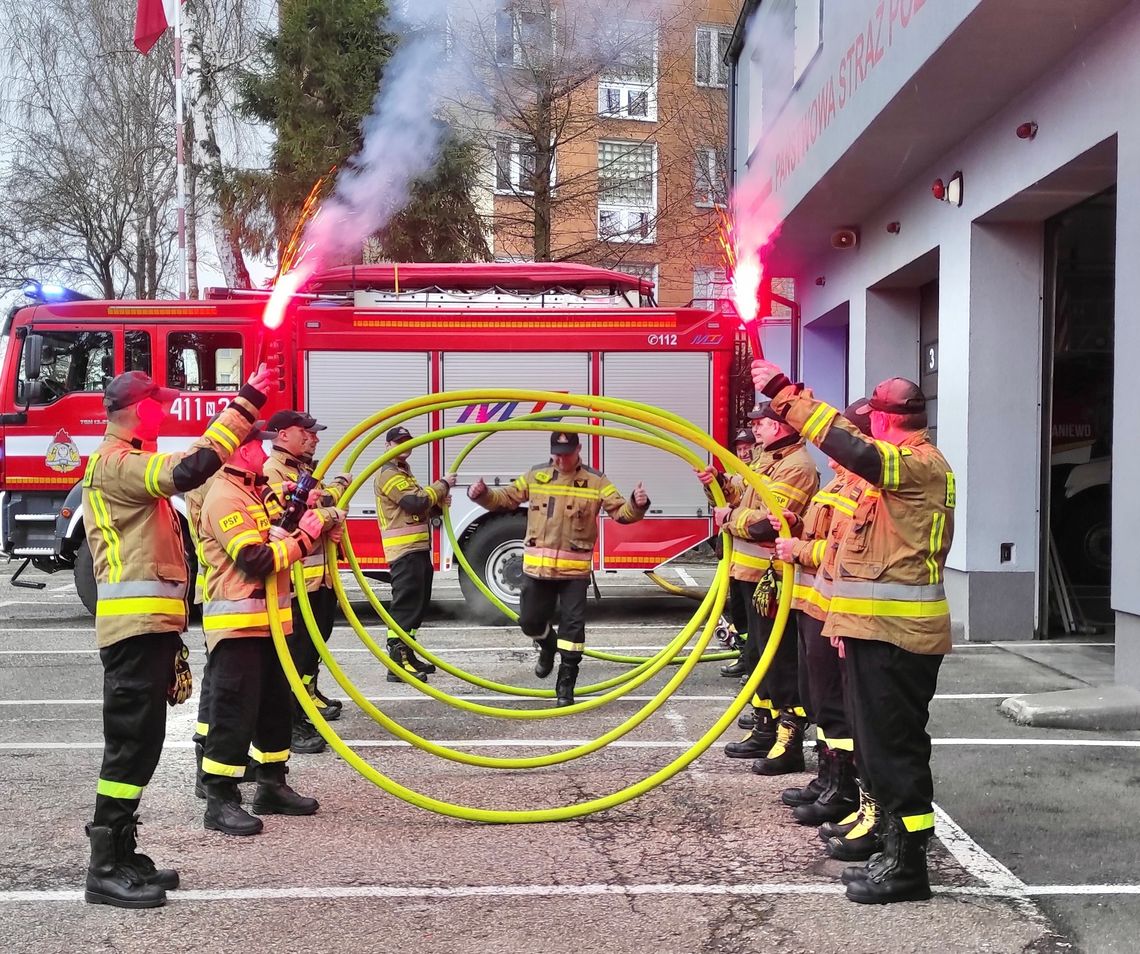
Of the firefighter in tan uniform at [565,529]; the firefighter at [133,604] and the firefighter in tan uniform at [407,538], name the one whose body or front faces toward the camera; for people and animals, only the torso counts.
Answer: the firefighter in tan uniform at [565,529]

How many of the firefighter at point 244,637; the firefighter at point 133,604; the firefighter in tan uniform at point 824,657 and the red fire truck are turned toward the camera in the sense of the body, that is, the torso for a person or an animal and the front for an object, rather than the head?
0

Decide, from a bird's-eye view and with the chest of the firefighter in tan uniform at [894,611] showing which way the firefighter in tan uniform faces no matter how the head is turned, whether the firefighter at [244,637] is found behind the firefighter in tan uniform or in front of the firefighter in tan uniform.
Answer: in front

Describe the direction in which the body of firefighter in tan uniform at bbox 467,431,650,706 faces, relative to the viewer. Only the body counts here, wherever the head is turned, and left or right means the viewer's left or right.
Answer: facing the viewer

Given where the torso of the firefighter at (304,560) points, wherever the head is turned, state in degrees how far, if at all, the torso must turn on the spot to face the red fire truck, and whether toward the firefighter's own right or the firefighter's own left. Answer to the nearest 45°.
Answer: approximately 90° to the firefighter's own left

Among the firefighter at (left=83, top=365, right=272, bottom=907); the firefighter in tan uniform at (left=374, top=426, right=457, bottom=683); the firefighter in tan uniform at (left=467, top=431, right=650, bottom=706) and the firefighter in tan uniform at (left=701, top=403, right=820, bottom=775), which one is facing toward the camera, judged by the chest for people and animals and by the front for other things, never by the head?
the firefighter in tan uniform at (left=467, top=431, right=650, bottom=706)

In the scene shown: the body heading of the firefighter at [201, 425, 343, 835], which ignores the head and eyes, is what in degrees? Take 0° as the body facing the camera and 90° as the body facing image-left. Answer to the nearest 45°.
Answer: approximately 270°

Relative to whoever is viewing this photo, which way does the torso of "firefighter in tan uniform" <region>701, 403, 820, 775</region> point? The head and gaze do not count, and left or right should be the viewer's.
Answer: facing to the left of the viewer

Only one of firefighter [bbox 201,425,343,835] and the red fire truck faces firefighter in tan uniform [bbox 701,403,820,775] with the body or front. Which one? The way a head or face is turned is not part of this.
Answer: the firefighter

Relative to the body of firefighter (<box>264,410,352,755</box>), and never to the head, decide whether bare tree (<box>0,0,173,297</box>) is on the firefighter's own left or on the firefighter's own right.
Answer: on the firefighter's own left

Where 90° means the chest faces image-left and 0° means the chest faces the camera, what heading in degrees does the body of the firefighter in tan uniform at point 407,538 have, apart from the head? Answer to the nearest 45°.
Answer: approximately 270°

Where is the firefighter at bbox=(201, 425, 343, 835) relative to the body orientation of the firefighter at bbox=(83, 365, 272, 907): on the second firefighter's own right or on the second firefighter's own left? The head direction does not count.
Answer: on the second firefighter's own left

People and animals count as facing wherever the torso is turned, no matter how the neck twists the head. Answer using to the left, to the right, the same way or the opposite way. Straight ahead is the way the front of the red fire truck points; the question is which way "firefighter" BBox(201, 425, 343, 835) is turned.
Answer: the opposite way

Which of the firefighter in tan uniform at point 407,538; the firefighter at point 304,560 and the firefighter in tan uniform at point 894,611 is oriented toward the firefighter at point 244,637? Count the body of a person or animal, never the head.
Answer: the firefighter in tan uniform at point 894,611

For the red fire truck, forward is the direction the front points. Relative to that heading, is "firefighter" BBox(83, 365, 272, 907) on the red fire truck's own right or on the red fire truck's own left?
on the red fire truck's own left

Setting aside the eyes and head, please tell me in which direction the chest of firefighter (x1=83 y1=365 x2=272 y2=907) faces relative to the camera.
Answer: to the viewer's right

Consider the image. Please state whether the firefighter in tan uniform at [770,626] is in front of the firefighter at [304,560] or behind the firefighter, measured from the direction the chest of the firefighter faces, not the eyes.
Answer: in front

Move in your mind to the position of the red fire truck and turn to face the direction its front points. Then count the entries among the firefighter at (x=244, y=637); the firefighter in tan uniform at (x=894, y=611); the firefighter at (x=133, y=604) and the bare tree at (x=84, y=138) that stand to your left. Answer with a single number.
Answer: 3

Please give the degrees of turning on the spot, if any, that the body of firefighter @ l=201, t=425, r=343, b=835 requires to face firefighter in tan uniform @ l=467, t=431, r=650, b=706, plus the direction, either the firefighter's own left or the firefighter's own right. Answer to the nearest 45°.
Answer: approximately 45° to the firefighter's own left

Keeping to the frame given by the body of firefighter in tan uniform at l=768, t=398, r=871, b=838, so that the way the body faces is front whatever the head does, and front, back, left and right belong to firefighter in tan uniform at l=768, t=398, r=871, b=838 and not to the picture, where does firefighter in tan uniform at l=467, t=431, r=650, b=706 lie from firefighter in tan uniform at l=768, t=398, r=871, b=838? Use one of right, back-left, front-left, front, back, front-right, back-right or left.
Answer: front-right

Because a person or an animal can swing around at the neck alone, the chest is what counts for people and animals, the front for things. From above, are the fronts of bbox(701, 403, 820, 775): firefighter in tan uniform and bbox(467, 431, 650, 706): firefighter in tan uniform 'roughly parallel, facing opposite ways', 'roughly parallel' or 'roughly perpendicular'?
roughly perpendicular

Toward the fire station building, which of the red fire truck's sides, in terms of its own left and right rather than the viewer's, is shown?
back

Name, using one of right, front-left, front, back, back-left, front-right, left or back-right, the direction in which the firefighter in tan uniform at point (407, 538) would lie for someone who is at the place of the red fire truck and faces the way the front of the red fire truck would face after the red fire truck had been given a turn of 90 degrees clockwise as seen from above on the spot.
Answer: back

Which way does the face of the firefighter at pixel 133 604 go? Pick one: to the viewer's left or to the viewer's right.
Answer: to the viewer's right
